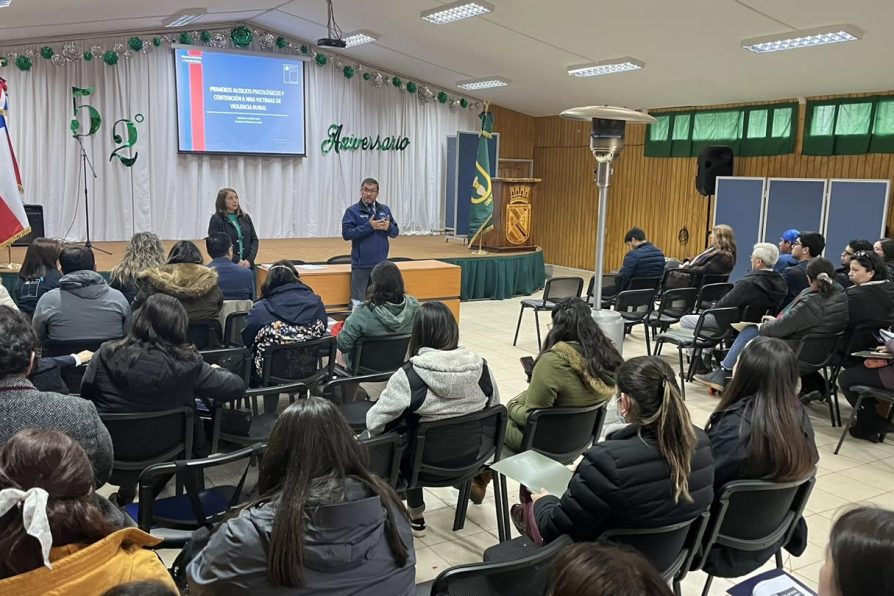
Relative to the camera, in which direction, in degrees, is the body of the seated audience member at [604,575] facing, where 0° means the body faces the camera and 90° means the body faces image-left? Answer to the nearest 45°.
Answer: approximately 180°

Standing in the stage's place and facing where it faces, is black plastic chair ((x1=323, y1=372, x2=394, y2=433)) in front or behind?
in front

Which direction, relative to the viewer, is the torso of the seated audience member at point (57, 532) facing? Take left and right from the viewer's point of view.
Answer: facing away from the viewer and to the right of the viewer

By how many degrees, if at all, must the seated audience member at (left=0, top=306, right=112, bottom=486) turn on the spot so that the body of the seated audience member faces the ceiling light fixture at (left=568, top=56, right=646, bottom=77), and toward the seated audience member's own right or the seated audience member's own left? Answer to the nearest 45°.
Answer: approximately 45° to the seated audience member's own right

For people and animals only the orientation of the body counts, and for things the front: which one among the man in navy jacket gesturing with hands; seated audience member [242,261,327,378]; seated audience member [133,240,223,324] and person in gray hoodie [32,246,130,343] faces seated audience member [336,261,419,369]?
the man in navy jacket gesturing with hands

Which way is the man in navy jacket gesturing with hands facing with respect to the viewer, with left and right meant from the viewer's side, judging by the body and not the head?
facing the viewer

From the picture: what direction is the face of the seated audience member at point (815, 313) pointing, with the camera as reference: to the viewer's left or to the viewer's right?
to the viewer's left

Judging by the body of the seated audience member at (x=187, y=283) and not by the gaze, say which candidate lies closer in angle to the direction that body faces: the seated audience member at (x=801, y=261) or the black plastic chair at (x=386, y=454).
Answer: the seated audience member

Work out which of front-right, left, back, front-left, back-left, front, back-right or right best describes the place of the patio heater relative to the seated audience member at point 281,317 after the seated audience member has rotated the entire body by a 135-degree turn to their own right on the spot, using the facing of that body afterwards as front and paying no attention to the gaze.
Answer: front-left

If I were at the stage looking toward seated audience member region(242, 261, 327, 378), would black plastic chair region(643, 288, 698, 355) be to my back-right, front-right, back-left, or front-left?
front-left

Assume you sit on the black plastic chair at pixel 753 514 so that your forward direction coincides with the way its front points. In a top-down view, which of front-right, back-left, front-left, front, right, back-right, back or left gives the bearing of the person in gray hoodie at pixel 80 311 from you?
front-left

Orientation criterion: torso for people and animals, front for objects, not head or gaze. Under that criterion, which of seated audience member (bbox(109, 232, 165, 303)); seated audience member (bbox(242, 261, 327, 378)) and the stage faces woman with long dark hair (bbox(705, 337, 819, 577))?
the stage

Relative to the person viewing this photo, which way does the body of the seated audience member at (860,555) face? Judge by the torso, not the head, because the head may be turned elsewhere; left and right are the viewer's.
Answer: facing away from the viewer and to the left of the viewer

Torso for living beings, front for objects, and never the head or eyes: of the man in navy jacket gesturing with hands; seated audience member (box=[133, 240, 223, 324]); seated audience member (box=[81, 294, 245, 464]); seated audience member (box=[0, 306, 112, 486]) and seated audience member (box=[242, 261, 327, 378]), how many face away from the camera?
4

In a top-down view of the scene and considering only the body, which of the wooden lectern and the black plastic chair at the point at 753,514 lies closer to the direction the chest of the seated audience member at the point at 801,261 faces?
the wooden lectern

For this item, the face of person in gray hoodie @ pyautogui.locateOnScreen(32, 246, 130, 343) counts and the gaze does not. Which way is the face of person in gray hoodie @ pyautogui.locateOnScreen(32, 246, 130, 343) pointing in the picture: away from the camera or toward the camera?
away from the camera

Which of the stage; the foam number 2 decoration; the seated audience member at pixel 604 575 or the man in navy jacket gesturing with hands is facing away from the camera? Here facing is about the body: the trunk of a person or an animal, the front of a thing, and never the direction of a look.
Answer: the seated audience member

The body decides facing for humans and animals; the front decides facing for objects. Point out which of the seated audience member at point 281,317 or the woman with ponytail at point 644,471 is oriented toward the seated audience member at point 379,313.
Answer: the woman with ponytail

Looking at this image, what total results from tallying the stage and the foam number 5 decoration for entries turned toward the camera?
2

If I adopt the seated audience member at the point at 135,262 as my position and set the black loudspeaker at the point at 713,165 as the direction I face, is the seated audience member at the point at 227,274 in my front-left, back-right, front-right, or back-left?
front-right

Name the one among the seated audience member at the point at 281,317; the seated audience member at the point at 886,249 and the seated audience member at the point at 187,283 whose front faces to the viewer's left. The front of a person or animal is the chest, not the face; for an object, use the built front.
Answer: the seated audience member at the point at 886,249

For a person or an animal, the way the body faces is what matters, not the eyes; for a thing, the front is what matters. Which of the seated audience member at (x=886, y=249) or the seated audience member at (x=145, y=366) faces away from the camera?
the seated audience member at (x=145, y=366)

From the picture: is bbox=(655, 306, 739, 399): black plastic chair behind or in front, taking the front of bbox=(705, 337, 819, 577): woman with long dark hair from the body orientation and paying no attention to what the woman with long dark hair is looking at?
in front
